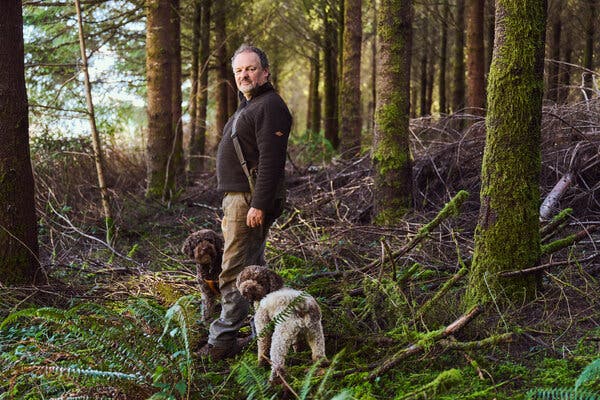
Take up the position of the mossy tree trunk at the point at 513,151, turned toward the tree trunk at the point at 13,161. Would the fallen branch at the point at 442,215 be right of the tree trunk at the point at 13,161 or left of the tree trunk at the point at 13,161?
right

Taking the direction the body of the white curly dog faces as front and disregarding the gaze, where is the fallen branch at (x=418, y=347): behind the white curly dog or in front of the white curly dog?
behind

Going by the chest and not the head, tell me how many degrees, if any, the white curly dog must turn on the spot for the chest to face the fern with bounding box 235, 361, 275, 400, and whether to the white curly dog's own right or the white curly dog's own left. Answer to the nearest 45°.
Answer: approximately 135° to the white curly dog's own left

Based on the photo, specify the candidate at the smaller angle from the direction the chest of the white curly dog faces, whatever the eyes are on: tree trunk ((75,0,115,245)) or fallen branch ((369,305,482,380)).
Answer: the tree trunk

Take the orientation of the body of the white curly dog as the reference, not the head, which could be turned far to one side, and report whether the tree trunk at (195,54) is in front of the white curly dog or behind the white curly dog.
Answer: in front

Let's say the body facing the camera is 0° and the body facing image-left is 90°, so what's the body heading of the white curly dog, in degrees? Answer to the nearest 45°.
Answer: approximately 135°

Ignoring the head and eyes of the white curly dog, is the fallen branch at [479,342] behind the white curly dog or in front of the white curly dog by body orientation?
behind

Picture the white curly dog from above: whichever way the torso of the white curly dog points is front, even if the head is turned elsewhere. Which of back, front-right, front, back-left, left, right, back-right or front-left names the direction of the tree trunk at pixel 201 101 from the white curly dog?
front-right

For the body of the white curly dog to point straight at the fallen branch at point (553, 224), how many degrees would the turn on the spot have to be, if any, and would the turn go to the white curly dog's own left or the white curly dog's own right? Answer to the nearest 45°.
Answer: approximately 90° to the white curly dog's own right
